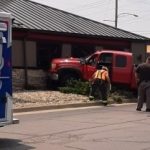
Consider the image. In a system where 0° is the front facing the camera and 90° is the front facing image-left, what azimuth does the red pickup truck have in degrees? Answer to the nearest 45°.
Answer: approximately 90°

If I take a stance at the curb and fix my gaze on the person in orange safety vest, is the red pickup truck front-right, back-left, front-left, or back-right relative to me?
front-left

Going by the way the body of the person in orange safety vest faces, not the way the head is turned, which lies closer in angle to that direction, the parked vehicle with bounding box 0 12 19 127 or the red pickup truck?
the red pickup truck

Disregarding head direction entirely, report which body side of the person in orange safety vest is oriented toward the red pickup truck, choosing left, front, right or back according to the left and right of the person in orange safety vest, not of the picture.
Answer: front

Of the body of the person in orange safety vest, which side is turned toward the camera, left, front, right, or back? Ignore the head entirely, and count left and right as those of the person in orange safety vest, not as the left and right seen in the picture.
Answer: back
